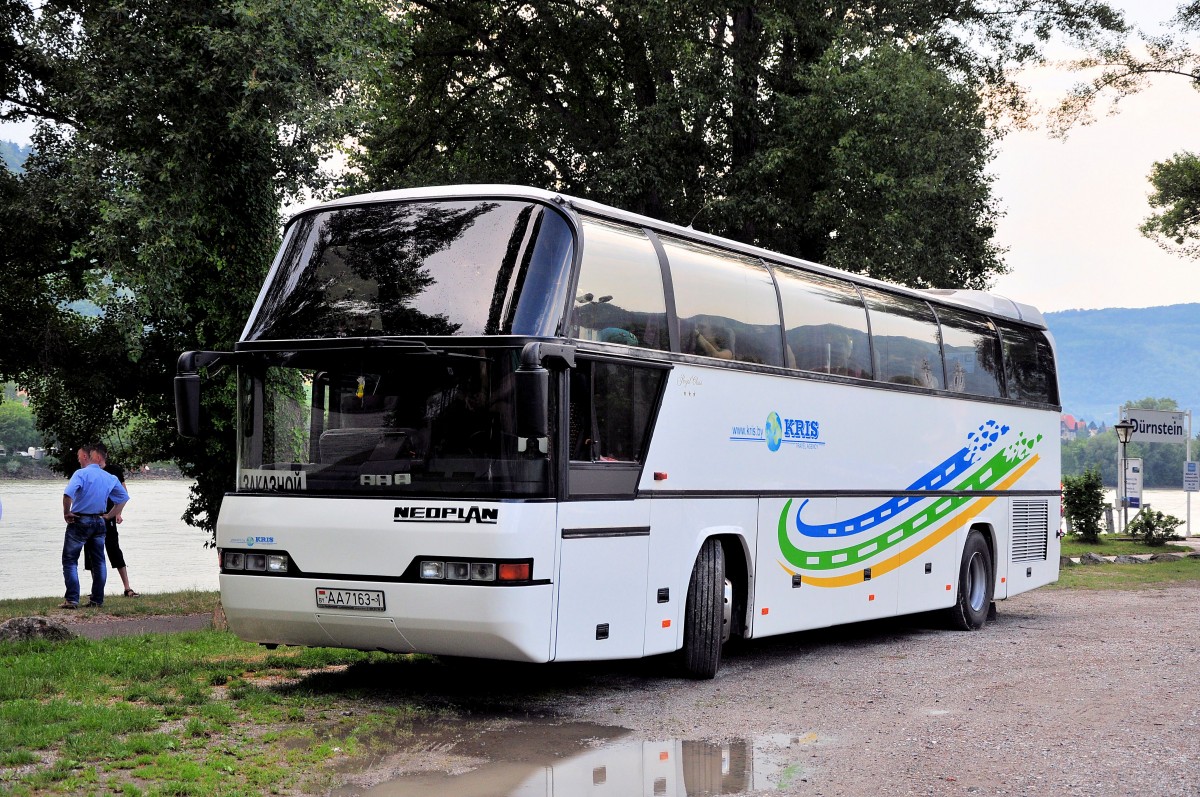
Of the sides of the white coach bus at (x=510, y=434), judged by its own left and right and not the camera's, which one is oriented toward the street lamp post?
back

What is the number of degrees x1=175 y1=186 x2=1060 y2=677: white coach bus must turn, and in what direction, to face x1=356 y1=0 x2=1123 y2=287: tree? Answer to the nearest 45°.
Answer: approximately 135° to its right

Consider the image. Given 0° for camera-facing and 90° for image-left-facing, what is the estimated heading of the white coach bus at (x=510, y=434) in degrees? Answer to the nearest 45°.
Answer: approximately 45°

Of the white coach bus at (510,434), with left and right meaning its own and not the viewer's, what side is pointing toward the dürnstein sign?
back

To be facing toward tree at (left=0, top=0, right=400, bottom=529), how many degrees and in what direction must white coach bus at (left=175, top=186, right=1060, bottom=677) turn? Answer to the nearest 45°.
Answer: approximately 90° to its right

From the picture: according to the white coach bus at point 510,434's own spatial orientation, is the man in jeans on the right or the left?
on its right

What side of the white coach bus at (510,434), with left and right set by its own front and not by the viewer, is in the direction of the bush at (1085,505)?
back

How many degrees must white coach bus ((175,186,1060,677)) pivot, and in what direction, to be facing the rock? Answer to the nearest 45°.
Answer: approximately 90° to its right
